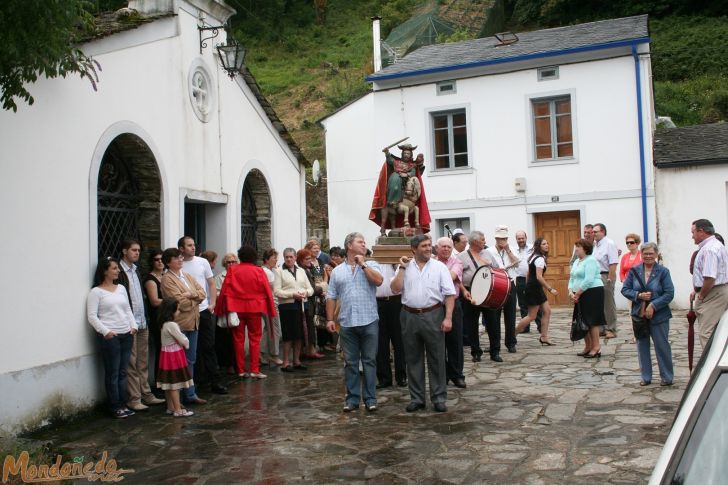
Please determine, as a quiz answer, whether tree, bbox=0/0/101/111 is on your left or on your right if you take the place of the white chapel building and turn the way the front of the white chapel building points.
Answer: on your right

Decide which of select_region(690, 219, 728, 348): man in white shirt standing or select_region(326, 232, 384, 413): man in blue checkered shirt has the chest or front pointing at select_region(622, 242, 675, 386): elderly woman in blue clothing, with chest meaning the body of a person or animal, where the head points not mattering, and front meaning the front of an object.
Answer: the man in white shirt standing

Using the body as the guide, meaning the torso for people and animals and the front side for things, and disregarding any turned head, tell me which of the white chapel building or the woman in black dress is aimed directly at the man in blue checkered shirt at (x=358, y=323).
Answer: the white chapel building

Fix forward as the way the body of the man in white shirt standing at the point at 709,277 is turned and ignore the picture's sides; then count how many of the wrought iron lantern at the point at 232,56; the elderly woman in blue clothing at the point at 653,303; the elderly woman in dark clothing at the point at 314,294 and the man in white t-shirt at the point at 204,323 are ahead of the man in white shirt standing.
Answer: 4

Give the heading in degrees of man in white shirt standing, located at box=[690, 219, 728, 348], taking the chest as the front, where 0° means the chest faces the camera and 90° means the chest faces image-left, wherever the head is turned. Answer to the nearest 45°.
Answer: approximately 90°

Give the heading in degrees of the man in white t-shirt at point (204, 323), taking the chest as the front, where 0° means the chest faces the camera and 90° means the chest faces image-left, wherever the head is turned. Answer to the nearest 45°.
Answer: approximately 315°

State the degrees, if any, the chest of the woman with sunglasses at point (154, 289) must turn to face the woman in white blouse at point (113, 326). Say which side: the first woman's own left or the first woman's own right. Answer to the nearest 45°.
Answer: approximately 90° to the first woman's own right

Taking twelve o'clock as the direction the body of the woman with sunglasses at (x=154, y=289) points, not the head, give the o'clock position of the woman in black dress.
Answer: The woman in black dress is roughly at 10 o'clock from the woman with sunglasses.

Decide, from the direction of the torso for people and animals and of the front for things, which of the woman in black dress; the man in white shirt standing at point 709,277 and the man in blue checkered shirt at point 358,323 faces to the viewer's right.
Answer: the woman in black dress

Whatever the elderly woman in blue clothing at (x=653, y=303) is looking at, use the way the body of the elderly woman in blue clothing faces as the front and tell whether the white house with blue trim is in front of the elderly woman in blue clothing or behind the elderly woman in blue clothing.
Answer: behind
